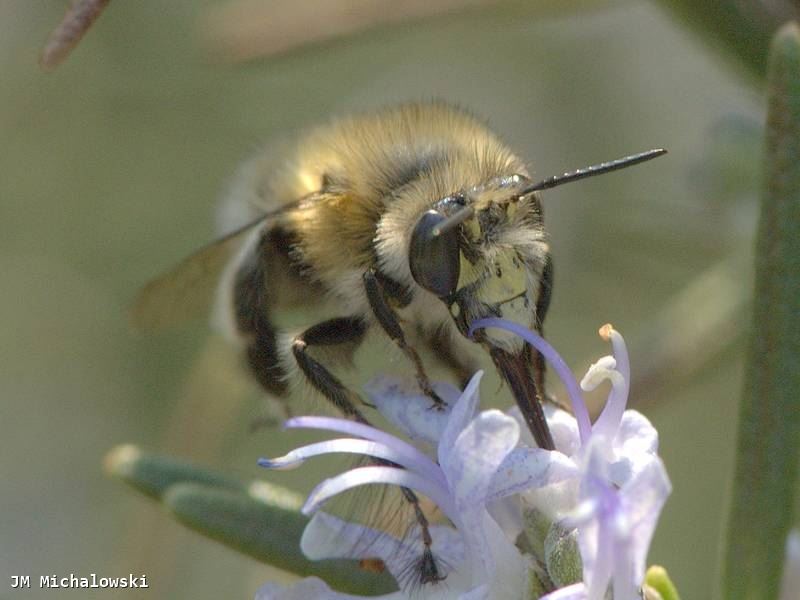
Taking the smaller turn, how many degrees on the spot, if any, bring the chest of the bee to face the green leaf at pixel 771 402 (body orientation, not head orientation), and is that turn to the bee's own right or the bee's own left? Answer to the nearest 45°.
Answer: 0° — it already faces it

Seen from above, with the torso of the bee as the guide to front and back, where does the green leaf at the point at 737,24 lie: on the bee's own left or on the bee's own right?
on the bee's own left

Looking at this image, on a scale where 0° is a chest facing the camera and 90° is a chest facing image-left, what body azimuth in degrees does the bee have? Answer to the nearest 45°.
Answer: approximately 315°
